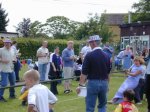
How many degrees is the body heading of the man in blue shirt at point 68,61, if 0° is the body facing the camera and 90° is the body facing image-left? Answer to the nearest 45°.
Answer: approximately 315°

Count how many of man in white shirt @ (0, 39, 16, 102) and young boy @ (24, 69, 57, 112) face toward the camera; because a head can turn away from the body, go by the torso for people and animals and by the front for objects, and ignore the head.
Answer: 1

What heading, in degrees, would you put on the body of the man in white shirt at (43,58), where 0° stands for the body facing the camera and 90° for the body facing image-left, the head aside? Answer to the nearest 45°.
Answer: approximately 315°

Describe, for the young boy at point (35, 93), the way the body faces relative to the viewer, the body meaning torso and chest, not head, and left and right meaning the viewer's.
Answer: facing away from the viewer and to the left of the viewer

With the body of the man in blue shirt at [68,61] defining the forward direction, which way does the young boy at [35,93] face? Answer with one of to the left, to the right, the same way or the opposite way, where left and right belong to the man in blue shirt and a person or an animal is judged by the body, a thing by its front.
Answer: the opposite way

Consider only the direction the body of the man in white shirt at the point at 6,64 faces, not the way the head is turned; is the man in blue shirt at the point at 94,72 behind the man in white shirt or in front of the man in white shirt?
in front

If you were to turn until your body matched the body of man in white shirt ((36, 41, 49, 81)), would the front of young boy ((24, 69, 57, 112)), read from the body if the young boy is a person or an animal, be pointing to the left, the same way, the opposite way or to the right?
the opposite way
